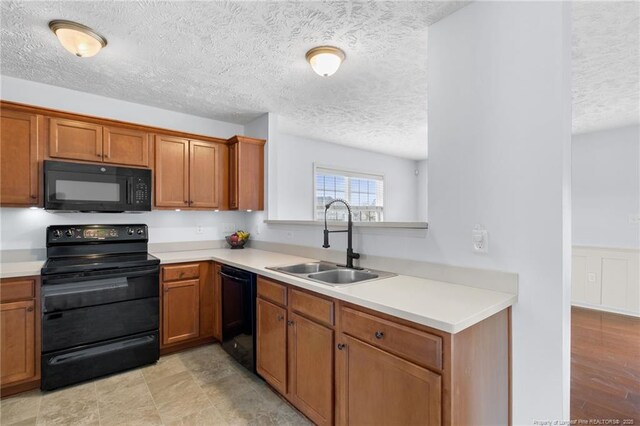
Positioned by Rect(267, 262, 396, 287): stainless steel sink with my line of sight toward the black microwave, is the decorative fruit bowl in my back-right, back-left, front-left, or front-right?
front-right

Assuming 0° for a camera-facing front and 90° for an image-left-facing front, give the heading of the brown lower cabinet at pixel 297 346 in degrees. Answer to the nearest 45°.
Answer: approximately 45°

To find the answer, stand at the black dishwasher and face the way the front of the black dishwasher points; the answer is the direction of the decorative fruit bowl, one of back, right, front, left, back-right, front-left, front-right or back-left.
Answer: back-right

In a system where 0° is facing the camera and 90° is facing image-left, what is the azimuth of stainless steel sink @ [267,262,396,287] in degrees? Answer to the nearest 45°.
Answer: approximately 45°

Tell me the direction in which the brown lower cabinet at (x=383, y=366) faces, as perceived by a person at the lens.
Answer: facing the viewer and to the left of the viewer

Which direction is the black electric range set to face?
toward the camera

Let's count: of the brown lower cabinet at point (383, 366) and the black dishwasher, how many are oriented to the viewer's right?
0

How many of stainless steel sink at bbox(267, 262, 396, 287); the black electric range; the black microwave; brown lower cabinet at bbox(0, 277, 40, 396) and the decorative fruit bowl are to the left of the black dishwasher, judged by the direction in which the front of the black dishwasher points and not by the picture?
1

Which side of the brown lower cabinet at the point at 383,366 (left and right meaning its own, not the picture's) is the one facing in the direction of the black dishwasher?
right

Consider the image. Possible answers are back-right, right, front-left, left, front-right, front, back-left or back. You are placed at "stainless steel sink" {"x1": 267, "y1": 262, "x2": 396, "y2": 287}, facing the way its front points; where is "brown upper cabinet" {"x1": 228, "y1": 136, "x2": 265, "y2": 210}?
right

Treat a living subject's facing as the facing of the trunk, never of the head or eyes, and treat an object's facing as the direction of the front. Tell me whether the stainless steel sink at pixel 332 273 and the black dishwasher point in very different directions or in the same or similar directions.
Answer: same or similar directions
